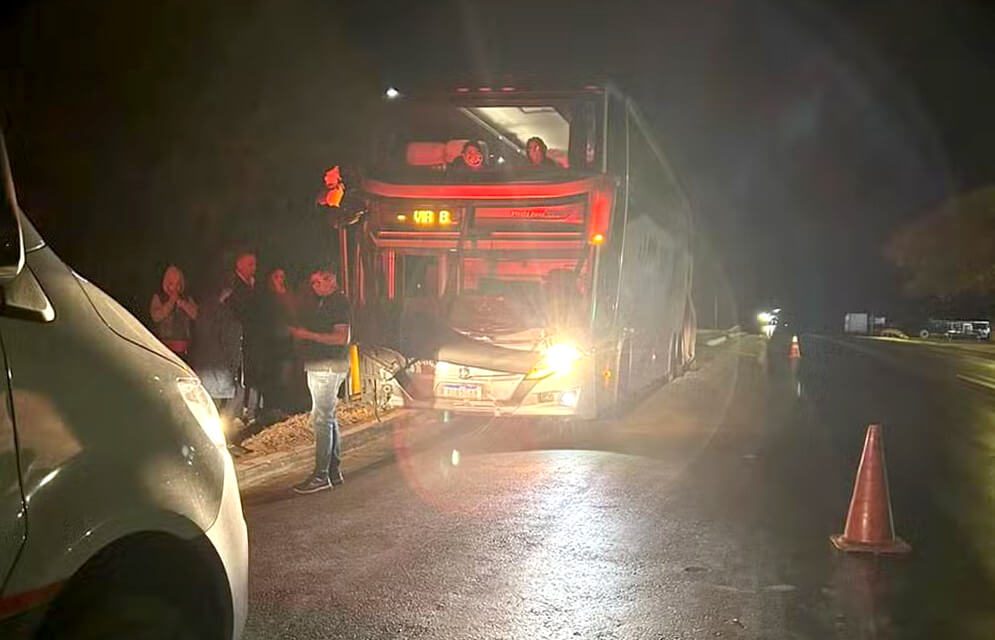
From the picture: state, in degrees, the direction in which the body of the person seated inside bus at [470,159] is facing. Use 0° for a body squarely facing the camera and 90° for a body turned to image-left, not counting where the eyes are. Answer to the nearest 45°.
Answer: approximately 0°

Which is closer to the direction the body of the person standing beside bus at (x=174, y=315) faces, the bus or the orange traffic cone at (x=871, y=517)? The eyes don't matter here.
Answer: the orange traffic cone

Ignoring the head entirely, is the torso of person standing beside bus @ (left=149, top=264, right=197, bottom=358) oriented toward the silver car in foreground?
yes

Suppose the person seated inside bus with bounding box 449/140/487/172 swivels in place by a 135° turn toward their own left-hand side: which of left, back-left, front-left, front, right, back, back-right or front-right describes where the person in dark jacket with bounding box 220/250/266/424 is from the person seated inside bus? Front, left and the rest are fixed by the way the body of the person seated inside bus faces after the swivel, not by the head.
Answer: back

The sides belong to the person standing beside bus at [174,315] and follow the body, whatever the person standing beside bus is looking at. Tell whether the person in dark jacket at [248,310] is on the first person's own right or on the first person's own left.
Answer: on the first person's own left

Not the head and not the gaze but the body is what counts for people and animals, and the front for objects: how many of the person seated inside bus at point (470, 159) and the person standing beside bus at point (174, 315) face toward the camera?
2

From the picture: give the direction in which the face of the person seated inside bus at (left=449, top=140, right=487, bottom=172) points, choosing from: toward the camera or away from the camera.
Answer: toward the camera

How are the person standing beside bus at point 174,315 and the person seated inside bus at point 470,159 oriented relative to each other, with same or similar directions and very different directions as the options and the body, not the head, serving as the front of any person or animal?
same or similar directions

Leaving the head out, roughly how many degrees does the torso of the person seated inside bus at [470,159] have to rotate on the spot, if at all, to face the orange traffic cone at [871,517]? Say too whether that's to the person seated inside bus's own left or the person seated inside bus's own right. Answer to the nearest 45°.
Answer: approximately 45° to the person seated inside bus's own left

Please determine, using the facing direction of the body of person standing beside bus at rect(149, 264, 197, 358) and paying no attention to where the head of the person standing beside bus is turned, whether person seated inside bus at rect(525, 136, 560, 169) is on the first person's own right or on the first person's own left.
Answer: on the first person's own left

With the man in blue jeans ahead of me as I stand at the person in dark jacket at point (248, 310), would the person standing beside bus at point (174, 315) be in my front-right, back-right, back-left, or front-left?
back-right

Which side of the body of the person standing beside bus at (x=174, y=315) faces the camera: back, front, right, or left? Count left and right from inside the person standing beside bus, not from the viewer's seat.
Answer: front

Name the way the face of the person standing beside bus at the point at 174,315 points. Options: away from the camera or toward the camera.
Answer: toward the camera

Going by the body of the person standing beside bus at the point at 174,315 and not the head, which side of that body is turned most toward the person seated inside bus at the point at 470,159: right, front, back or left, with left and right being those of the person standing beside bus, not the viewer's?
left

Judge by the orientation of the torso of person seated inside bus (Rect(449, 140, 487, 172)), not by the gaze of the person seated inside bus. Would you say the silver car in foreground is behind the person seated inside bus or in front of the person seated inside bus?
in front
